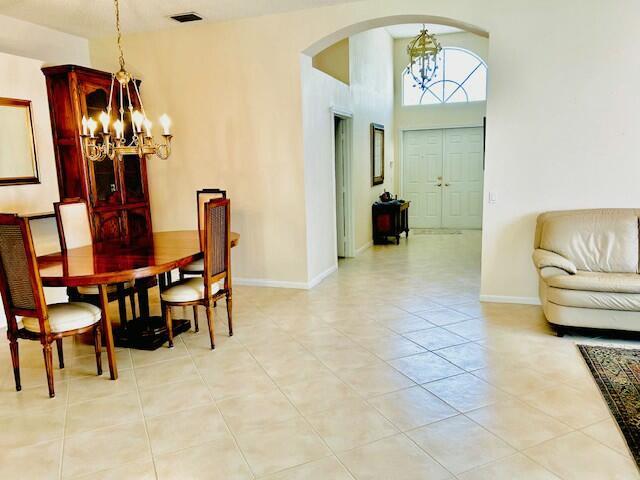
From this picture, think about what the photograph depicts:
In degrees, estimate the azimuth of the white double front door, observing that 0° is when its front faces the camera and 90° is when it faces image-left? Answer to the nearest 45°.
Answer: approximately 0°

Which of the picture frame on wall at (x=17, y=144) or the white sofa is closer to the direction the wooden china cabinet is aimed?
the white sofa

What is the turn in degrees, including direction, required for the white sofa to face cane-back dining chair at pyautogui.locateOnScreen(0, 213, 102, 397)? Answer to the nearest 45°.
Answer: approximately 45° to its right

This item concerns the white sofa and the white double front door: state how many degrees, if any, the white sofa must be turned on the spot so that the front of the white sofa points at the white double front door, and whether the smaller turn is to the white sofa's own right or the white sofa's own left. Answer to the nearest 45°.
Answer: approximately 135° to the white sofa's own right

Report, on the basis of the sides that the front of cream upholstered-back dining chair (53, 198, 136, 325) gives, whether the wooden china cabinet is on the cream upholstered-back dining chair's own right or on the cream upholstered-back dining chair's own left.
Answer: on the cream upholstered-back dining chair's own left

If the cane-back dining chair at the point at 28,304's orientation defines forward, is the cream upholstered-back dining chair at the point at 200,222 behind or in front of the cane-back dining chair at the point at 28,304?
in front

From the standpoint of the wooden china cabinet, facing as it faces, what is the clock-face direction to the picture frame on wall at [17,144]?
The picture frame on wall is roughly at 4 o'clock from the wooden china cabinet.

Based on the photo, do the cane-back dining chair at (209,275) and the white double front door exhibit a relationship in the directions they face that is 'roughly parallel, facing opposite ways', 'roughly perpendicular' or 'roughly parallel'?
roughly perpendicular

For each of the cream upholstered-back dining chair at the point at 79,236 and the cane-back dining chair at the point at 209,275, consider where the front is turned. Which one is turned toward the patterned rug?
the cream upholstered-back dining chair at the point at 79,236

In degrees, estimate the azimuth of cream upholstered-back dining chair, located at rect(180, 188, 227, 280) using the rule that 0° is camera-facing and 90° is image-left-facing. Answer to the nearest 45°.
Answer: approximately 45°

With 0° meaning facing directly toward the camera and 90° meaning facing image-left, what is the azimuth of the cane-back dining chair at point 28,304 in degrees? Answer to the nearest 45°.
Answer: approximately 225°

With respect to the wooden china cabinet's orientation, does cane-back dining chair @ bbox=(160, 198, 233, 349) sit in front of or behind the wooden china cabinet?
in front

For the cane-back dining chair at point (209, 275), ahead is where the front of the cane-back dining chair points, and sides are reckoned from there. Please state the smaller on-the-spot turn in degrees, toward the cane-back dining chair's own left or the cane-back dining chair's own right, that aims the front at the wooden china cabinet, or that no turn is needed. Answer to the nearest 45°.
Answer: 0° — it already faces it
